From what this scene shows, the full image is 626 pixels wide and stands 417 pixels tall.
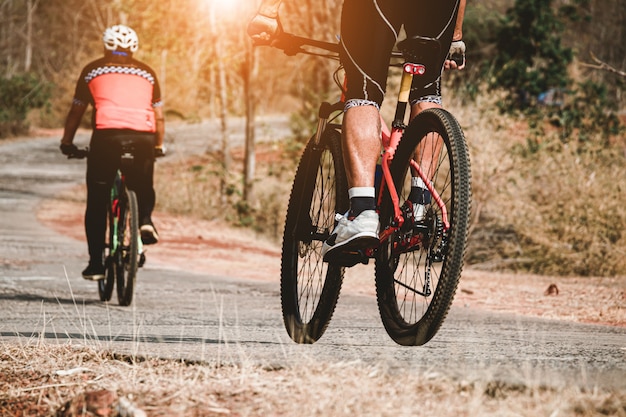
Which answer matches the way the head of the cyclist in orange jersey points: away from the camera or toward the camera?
away from the camera

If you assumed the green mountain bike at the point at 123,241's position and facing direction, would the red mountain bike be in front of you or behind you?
behind

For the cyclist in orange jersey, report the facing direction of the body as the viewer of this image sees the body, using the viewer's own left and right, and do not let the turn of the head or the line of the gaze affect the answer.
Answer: facing away from the viewer

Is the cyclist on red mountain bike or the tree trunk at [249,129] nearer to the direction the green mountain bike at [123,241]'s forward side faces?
the tree trunk

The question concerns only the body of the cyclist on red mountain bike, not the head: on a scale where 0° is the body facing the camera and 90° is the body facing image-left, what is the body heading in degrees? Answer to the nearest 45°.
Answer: approximately 135°

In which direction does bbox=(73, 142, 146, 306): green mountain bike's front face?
away from the camera

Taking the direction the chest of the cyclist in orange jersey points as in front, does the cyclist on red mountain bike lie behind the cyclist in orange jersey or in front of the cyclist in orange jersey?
behind

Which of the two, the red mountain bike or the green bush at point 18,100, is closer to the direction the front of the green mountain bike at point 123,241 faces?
the green bush

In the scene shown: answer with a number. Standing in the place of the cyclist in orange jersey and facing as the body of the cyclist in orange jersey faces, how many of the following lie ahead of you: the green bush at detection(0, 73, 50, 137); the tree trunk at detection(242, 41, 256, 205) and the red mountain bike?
2

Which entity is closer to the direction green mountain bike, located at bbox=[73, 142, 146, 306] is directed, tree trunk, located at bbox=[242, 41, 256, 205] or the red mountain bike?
the tree trunk

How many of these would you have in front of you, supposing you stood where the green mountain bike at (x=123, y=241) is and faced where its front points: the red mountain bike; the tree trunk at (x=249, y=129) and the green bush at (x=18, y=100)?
2
